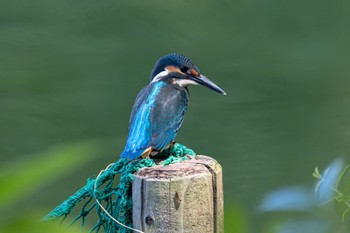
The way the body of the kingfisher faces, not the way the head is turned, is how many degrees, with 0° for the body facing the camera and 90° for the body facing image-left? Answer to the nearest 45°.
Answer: approximately 225°
